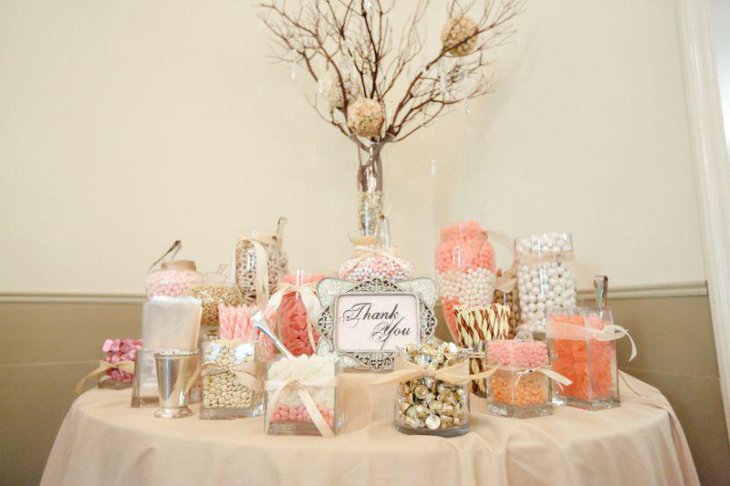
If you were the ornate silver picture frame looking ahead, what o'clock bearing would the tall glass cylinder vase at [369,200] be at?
The tall glass cylinder vase is roughly at 6 o'clock from the ornate silver picture frame.

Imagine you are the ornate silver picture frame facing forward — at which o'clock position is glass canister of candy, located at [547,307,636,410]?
The glass canister of candy is roughly at 9 o'clock from the ornate silver picture frame.

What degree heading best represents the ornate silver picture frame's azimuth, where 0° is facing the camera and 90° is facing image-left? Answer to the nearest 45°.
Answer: approximately 0°
